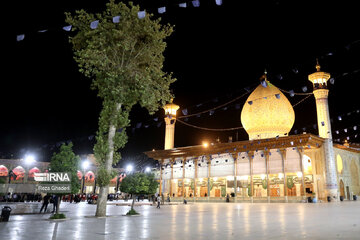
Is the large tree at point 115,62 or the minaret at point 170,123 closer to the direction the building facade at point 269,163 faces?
the large tree

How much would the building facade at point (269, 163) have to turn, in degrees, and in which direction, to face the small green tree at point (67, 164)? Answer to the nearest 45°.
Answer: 0° — it already faces it

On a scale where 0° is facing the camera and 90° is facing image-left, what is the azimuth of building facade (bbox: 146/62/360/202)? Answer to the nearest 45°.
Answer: approximately 45°

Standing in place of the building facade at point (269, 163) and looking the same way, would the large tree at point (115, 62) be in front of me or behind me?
in front

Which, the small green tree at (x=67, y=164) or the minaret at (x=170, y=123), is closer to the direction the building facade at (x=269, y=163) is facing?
the small green tree
